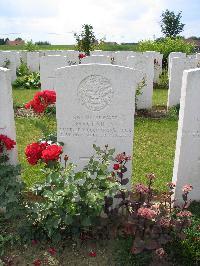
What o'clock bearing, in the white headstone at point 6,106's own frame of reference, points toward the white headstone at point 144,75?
the white headstone at point 144,75 is roughly at 7 o'clock from the white headstone at point 6,106.

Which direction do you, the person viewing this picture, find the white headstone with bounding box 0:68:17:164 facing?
facing the viewer

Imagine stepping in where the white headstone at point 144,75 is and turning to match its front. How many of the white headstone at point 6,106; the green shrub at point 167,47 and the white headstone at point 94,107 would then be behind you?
1

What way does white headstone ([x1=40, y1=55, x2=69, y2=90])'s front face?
toward the camera

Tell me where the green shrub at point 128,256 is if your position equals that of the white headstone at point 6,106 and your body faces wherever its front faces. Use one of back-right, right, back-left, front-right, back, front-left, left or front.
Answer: front-left

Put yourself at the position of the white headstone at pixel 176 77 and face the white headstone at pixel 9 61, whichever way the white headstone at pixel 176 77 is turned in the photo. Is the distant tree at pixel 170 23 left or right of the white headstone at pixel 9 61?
right

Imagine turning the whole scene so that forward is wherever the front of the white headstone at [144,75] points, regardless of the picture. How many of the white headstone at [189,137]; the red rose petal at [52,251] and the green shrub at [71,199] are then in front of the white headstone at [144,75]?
3

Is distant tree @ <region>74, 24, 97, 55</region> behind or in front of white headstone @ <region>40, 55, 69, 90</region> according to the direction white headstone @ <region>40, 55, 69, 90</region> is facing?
behind

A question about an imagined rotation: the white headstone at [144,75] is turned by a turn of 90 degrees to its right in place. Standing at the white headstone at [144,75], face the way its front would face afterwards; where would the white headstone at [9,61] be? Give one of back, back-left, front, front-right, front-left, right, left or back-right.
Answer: front-right

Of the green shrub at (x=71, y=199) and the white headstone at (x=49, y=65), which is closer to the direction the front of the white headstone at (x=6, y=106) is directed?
the green shrub

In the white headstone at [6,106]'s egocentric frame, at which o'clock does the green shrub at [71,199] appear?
The green shrub is roughly at 11 o'clock from the white headstone.

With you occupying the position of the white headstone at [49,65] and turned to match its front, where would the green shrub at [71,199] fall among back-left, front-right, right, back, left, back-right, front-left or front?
front
